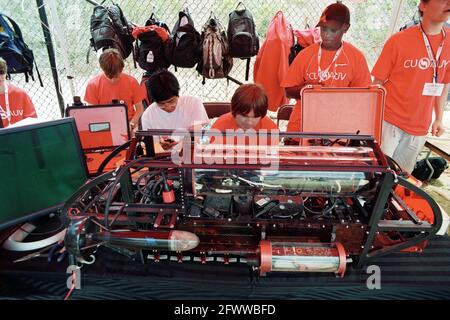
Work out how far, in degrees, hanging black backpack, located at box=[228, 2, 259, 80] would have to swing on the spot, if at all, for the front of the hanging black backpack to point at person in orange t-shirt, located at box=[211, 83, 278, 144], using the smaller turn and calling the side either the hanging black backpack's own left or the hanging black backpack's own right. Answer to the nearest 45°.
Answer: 0° — it already faces them

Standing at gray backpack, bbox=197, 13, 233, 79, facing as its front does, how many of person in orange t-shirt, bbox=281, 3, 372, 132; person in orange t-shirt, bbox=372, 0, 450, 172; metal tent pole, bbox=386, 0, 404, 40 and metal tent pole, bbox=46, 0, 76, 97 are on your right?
1

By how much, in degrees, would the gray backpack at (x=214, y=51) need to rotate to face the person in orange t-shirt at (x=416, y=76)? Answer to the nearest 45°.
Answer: approximately 45° to its left

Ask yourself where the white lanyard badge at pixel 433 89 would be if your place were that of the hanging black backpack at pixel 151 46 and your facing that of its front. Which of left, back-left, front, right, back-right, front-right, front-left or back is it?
front-left

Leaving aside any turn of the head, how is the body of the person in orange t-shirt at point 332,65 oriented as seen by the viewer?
toward the camera

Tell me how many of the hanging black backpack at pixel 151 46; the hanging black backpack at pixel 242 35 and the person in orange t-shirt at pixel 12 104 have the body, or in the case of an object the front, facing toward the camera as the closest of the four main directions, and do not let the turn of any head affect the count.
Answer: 3

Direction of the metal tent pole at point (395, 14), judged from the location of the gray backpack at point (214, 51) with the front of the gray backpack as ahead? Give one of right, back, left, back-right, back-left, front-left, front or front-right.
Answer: left

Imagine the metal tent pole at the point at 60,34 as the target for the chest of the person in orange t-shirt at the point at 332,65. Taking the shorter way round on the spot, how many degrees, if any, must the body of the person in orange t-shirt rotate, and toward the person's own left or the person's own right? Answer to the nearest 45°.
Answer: approximately 90° to the person's own right

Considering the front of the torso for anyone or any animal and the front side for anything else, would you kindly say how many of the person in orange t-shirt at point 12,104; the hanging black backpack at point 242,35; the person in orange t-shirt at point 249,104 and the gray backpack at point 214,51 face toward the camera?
4

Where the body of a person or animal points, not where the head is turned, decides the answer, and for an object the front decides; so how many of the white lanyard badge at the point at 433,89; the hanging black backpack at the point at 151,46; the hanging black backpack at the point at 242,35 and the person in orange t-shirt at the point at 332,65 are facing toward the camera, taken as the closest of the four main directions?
4

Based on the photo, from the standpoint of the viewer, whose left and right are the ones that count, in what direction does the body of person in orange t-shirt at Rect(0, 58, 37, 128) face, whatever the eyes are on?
facing the viewer

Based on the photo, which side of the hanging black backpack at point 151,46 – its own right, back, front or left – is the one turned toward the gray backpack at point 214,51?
left

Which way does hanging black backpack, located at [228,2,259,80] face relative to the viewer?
toward the camera
